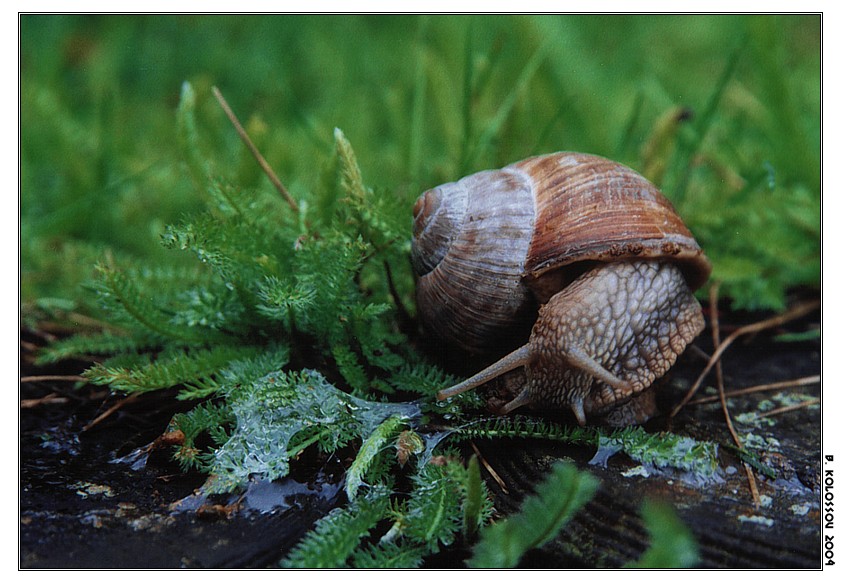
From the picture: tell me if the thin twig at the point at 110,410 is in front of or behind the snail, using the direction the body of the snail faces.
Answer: in front

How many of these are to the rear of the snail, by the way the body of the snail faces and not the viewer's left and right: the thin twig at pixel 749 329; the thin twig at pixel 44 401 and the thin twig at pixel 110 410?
1

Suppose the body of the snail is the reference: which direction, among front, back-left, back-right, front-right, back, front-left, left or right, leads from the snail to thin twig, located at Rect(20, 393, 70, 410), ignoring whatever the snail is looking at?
front-right

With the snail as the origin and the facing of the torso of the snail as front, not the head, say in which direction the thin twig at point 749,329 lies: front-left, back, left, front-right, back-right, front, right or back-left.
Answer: back

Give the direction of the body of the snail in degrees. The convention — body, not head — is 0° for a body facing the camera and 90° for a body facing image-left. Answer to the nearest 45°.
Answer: approximately 45°

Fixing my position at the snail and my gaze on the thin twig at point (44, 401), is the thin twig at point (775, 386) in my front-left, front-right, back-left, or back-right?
back-right

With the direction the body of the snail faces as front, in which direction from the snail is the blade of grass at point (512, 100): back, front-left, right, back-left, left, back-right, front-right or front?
back-right
